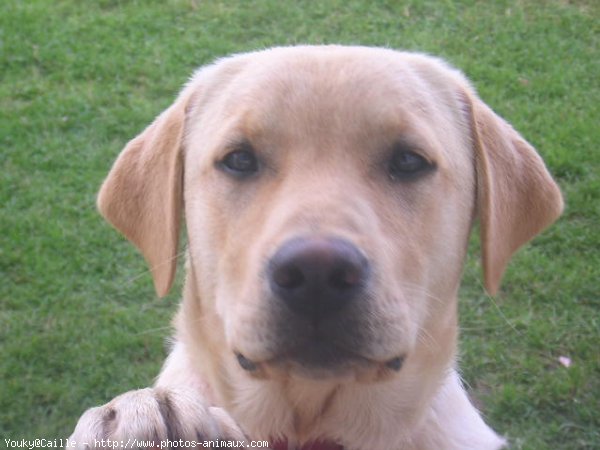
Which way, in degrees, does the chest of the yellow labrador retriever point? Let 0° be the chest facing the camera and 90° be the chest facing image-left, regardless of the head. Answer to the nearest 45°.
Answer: approximately 0°
